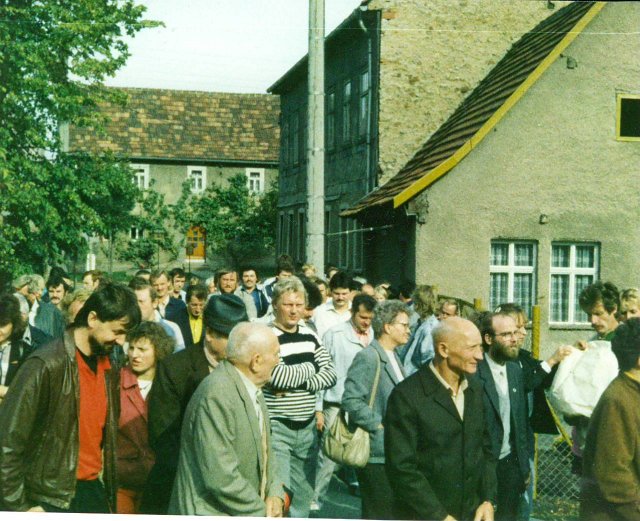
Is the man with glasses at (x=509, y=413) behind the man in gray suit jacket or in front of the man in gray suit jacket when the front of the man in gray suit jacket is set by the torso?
in front

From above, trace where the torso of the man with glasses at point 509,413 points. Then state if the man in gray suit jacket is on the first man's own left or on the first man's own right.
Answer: on the first man's own right

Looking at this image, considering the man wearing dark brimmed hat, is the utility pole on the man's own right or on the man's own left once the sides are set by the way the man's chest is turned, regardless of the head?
on the man's own left

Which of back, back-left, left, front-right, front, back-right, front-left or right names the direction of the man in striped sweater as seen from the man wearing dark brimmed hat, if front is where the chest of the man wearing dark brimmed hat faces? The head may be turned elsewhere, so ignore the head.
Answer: front-left

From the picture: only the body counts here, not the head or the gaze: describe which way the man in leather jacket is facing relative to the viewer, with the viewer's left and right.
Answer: facing the viewer and to the right of the viewer

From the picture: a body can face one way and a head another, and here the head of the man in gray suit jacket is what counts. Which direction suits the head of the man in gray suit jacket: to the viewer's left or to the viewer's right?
to the viewer's right

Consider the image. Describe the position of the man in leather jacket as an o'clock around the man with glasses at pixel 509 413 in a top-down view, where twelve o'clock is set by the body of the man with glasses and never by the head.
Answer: The man in leather jacket is roughly at 3 o'clock from the man with glasses.

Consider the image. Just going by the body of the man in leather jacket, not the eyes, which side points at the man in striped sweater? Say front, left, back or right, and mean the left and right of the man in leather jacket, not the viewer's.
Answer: left

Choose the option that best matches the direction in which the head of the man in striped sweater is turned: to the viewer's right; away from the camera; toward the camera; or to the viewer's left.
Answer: toward the camera

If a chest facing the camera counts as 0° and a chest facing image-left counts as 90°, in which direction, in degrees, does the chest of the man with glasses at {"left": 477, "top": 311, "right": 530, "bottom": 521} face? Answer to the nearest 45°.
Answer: approximately 315°

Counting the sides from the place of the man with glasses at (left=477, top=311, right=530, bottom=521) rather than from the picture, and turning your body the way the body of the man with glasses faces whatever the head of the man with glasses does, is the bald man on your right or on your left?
on your right

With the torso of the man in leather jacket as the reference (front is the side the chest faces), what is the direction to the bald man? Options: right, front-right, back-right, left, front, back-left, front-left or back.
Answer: front-left
